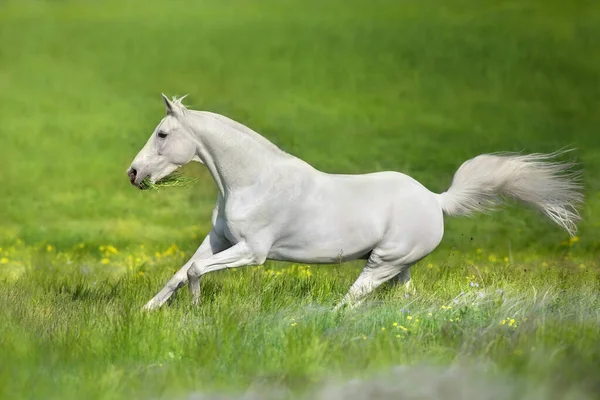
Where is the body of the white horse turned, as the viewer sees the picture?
to the viewer's left
